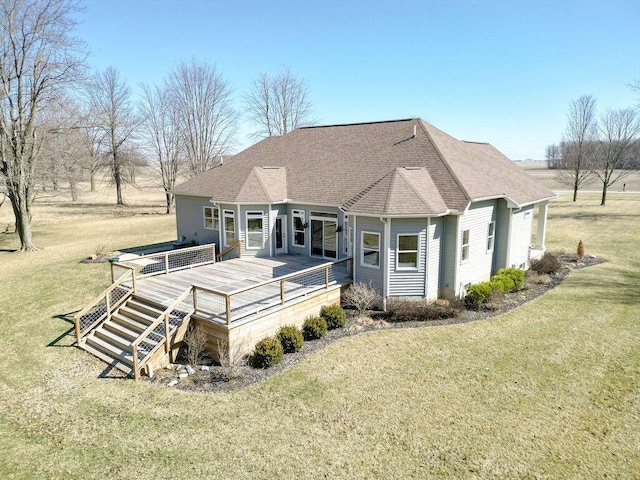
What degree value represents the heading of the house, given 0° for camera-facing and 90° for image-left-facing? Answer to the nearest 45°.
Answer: approximately 225°

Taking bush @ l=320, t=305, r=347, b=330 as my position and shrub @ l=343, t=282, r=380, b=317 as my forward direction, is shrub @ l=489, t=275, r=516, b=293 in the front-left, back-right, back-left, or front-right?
front-right

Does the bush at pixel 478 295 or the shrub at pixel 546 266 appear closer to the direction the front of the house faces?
the shrub

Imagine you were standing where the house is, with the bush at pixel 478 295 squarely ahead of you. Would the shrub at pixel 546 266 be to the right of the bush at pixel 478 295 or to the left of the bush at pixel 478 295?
left

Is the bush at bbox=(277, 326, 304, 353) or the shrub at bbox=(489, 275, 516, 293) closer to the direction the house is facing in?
the shrub

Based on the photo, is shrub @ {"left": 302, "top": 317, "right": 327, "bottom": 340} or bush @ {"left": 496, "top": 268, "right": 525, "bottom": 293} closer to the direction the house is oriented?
the bush
